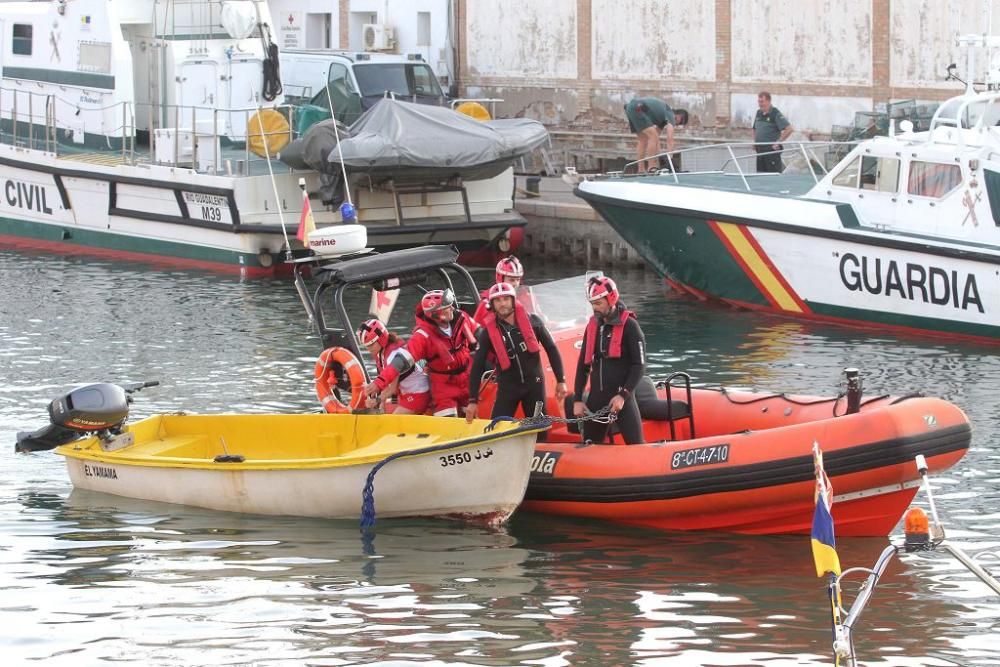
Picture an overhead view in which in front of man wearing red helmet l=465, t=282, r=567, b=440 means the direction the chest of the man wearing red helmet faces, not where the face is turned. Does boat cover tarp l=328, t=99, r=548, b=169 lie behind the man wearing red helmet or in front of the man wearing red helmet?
behind

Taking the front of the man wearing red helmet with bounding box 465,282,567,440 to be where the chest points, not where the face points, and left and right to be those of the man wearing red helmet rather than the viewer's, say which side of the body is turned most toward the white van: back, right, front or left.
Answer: back

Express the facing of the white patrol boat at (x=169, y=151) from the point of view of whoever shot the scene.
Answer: facing away from the viewer and to the left of the viewer

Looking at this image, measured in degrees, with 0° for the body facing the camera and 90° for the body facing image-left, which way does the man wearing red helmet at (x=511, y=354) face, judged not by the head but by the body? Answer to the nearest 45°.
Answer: approximately 0°

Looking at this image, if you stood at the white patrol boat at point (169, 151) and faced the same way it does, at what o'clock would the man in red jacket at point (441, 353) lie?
The man in red jacket is roughly at 7 o'clock from the white patrol boat.

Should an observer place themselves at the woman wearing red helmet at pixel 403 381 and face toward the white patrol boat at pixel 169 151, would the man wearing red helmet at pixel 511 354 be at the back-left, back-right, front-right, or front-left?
back-right

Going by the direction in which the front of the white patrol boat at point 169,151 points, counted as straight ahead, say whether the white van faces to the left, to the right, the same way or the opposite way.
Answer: the opposite way

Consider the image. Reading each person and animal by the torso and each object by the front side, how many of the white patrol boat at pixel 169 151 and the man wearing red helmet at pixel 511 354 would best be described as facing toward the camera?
1
